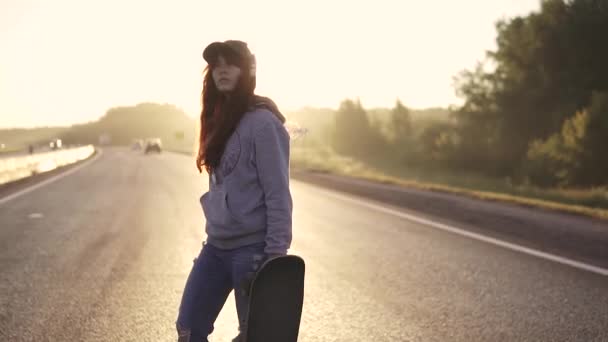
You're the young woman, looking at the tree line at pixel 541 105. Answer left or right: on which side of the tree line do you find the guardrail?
left

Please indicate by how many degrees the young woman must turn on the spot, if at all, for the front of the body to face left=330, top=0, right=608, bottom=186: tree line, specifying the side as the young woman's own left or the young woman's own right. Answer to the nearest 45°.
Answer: approximately 180°

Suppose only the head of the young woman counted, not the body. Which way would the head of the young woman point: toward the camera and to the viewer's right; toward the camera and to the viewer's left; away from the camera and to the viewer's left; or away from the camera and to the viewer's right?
toward the camera and to the viewer's left

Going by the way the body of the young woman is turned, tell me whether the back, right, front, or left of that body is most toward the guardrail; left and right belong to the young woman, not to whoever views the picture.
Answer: right

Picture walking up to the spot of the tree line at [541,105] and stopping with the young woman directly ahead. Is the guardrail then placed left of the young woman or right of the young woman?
right
